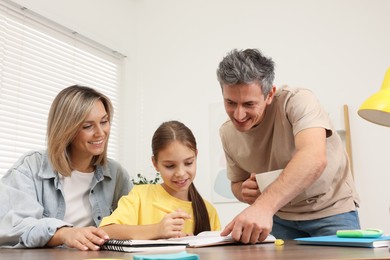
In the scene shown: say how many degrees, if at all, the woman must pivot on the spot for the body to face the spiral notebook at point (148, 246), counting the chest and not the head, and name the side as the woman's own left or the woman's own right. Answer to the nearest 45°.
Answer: approximately 45° to the woman's own right

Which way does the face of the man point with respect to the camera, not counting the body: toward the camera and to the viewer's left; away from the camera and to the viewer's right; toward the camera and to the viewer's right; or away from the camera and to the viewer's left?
toward the camera and to the viewer's left

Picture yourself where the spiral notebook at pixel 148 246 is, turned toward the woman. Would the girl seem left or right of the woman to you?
right

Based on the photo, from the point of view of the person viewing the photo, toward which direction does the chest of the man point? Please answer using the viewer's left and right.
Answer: facing the viewer and to the left of the viewer

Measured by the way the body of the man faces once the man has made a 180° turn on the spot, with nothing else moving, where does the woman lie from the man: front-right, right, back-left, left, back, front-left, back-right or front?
back-left

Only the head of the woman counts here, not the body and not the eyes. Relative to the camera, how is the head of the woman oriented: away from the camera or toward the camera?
toward the camera

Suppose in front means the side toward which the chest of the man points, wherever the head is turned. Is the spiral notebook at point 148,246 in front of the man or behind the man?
in front

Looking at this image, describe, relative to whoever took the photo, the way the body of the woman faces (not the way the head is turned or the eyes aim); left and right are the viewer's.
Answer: facing the viewer and to the right of the viewer

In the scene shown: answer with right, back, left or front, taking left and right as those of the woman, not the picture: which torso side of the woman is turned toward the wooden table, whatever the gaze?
front
